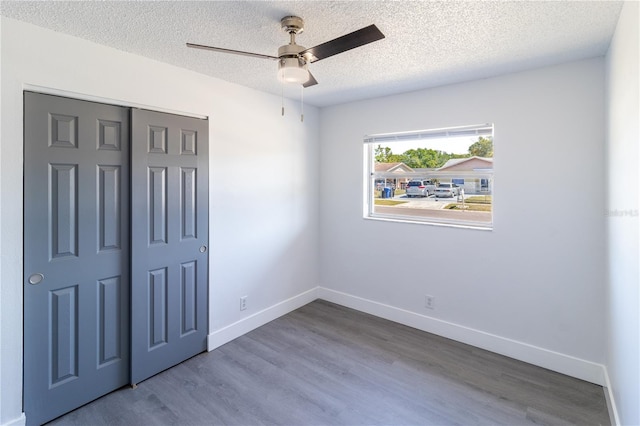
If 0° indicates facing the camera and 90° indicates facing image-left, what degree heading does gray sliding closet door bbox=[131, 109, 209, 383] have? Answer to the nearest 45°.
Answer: approximately 315°

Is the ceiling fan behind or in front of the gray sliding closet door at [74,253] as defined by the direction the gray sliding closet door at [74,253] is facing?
in front

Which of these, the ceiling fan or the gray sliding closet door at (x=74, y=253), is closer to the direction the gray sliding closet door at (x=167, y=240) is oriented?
the ceiling fan

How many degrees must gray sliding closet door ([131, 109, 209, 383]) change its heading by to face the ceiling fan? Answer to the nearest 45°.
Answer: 0° — it already faces it

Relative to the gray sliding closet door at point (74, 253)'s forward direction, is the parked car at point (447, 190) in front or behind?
in front

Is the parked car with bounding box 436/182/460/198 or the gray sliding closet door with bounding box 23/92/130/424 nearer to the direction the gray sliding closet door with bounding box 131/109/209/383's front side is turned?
the parked car

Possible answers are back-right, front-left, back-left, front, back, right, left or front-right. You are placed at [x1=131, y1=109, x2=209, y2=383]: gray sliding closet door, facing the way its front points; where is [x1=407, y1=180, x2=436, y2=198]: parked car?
front-left

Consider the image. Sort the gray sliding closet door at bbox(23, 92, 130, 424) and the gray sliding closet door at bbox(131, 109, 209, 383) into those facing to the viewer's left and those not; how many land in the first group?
0

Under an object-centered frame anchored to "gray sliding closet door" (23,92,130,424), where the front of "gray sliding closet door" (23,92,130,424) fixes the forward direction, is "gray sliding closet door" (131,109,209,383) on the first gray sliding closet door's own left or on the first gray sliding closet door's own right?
on the first gray sliding closet door's own left

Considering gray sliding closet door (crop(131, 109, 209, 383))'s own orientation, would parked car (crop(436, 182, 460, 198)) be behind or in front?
in front

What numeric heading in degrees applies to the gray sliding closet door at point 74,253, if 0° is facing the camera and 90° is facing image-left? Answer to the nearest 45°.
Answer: approximately 315°
